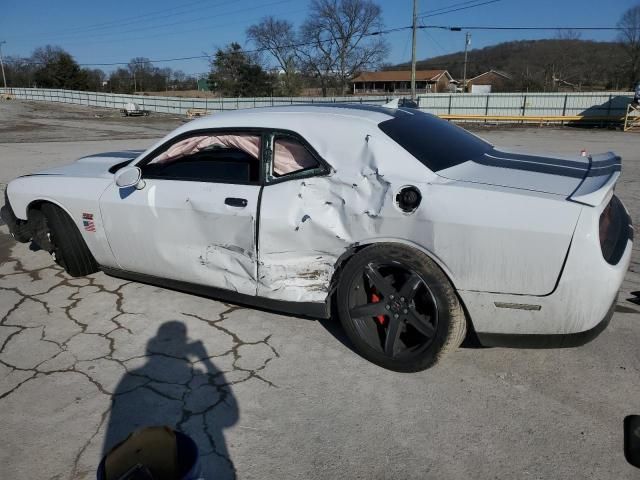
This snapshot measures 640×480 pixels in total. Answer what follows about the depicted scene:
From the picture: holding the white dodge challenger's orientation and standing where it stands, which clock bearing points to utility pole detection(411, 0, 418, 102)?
The utility pole is roughly at 2 o'clock from the white dodge challenger.

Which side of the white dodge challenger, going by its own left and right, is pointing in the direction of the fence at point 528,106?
right

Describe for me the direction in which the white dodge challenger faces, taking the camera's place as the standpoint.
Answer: facing away from the viewer and to the left of the viewer
